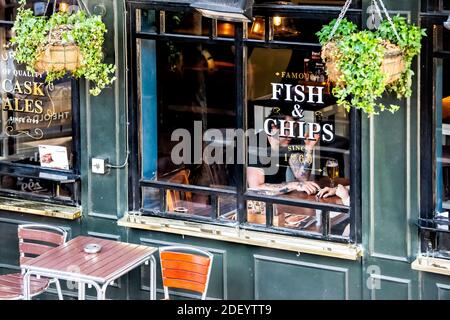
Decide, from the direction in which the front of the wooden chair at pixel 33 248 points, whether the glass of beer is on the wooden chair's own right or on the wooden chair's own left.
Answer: on the wooden chair's own left

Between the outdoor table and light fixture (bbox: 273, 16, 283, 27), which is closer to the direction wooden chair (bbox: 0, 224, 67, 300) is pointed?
the outdoor table

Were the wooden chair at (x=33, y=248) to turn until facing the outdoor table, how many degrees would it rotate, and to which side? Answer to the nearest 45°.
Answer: approximately 90° to its left

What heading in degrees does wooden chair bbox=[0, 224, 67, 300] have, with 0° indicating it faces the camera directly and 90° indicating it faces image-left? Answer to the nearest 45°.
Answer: approximately 45°

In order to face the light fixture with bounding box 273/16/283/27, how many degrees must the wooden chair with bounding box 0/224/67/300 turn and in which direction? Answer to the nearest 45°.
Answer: approximately 135° to its left

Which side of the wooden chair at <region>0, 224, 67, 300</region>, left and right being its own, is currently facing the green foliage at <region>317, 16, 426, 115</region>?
left
